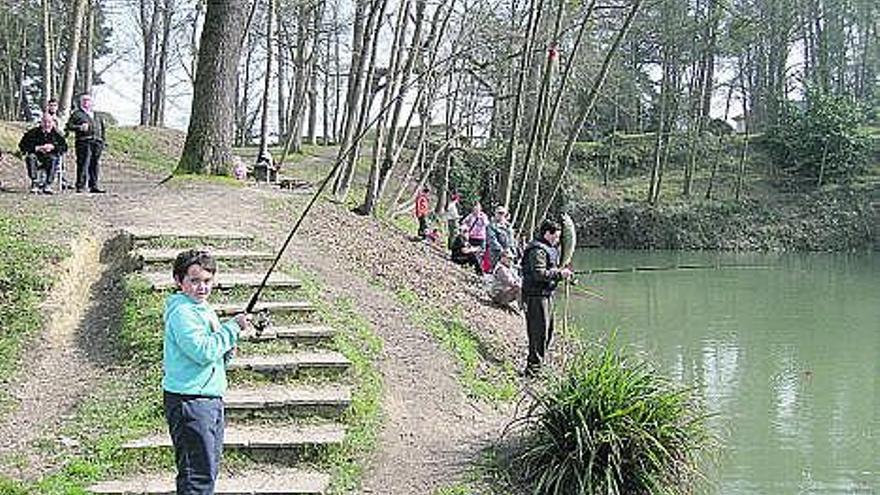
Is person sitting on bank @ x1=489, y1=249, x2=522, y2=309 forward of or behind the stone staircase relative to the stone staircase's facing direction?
behind

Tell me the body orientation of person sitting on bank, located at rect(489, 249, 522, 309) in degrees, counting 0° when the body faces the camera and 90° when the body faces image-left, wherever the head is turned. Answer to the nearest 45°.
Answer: approximately 315°

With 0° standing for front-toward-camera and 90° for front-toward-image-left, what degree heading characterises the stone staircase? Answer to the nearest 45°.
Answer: approximately 0°

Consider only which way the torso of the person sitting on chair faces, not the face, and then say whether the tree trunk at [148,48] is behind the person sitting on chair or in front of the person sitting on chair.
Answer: behind

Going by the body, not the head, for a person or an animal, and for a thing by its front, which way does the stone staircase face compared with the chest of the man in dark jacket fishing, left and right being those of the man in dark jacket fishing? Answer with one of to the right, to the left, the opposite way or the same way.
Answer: to the right

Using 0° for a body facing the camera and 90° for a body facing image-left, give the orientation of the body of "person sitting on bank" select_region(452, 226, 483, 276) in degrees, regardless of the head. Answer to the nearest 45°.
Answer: approximately 270°

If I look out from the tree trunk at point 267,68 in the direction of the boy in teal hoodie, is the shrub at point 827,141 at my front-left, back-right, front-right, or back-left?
back-left

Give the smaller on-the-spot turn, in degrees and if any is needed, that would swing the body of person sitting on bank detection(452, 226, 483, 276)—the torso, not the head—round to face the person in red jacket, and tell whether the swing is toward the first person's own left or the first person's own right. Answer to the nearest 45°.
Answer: approximately 90° to the first person's own left

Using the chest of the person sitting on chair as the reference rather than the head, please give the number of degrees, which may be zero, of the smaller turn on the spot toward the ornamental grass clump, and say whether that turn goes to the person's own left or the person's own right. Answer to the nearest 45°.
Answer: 0° — they already face it
